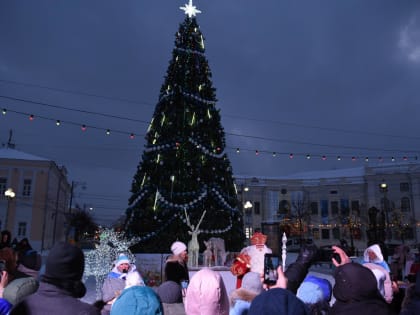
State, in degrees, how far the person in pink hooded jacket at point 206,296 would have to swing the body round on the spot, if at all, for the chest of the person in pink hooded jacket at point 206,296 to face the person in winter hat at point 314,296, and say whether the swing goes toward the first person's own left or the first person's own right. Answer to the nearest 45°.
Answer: approximately 90° to the first person's own right

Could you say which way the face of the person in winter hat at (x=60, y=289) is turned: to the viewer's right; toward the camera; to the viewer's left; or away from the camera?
away from the camera

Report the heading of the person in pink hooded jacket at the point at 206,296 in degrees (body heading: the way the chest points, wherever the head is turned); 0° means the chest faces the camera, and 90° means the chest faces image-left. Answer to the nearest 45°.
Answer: approximately 180°

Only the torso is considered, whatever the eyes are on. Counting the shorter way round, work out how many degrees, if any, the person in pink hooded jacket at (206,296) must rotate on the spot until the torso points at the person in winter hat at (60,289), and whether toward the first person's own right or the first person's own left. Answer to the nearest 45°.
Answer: approximately 135° to the first person's own left

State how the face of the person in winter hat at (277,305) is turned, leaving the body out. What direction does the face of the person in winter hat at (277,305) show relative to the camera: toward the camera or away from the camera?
away from the camera

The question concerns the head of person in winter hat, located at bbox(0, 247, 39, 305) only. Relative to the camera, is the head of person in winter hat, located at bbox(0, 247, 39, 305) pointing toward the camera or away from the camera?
away from the camera

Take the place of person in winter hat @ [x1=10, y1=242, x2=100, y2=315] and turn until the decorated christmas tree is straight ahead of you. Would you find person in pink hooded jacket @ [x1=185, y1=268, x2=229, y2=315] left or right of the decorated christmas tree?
right

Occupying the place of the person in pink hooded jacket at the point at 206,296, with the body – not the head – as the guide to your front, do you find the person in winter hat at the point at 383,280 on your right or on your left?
on your right

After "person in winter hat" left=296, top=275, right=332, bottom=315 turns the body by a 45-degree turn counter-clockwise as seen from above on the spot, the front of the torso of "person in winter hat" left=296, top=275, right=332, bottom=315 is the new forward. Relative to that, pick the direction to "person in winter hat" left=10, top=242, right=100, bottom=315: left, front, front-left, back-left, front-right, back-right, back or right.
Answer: left

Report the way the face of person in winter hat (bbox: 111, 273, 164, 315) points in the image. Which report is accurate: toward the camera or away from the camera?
away from the camera

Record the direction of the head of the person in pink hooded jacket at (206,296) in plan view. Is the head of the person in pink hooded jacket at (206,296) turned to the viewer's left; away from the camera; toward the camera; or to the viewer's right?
away from the camera

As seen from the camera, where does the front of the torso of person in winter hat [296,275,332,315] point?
away from the camera

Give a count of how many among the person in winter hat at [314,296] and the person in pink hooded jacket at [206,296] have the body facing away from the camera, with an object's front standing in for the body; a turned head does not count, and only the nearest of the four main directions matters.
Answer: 2
